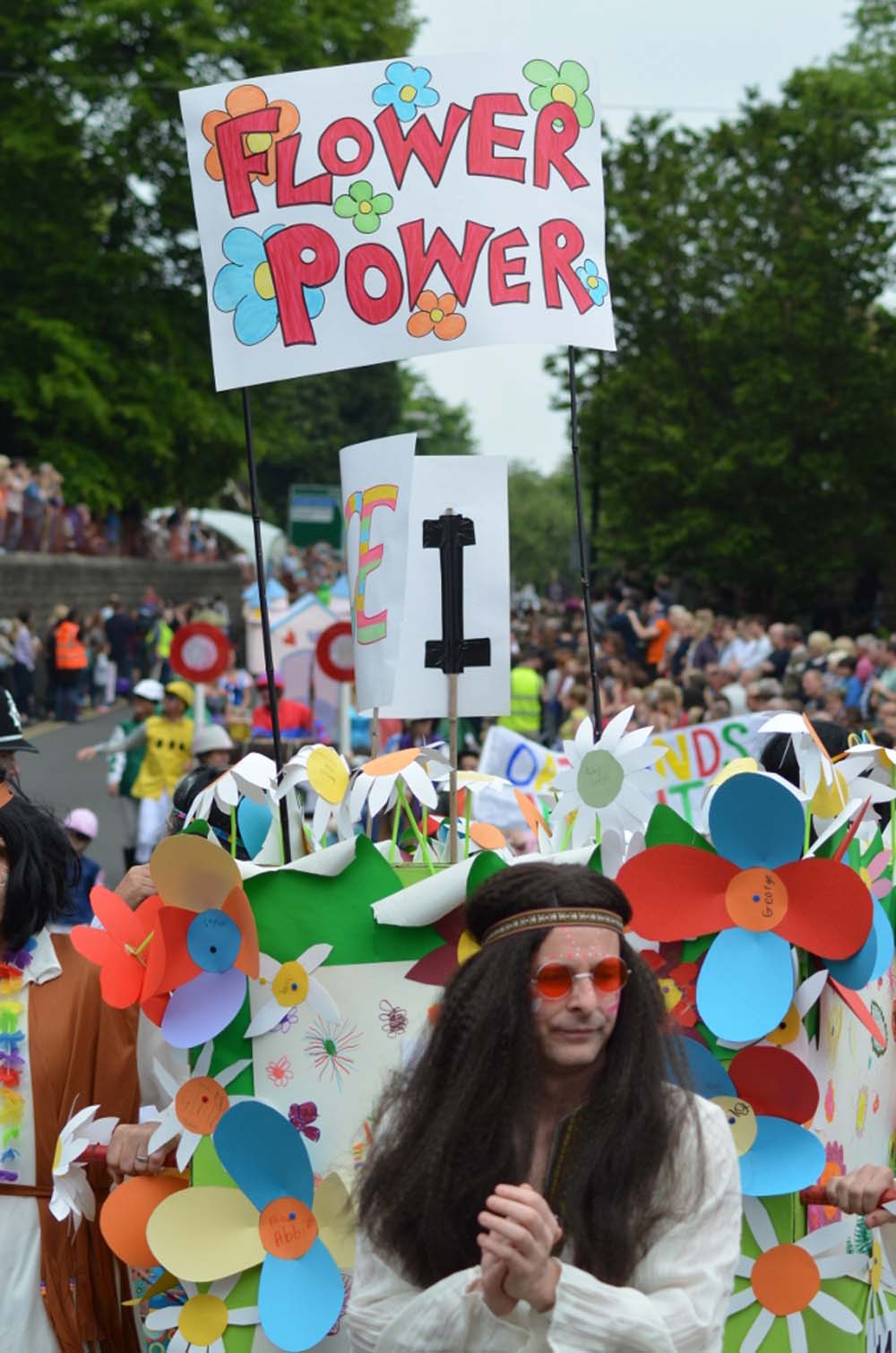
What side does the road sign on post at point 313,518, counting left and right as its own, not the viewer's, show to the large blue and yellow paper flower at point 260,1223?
front

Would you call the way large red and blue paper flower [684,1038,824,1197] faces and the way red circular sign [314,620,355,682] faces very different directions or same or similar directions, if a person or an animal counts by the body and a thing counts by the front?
same or similar directions

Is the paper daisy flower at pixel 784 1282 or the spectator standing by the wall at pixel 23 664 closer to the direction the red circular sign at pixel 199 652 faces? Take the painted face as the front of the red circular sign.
the paper daisy flower

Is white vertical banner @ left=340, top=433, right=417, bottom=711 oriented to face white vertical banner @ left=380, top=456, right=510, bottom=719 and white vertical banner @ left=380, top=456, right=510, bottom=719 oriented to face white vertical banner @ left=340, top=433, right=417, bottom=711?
no

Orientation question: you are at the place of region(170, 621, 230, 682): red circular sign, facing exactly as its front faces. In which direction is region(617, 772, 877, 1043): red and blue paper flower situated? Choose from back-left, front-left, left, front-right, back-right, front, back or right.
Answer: front

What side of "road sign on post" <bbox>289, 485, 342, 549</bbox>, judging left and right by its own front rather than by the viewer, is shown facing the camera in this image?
front

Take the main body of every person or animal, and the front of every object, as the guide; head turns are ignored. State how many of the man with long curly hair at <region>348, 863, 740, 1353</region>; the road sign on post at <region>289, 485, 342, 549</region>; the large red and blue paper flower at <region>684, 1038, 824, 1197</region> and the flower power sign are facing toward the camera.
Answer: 4

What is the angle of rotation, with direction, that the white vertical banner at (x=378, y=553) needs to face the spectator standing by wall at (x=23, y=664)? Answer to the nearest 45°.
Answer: approximately 135° to its right

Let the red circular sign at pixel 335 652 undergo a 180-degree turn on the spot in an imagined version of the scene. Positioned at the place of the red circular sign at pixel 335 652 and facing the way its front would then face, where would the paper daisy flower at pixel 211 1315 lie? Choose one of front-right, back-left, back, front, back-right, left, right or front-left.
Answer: back

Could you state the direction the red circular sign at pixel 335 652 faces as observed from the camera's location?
facing the viewer

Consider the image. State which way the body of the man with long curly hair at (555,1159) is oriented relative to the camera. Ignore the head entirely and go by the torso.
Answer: toward the camera

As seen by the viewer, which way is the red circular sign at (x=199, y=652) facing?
toward the camera

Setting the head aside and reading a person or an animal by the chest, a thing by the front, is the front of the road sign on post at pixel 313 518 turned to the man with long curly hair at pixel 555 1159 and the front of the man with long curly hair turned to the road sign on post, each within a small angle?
no

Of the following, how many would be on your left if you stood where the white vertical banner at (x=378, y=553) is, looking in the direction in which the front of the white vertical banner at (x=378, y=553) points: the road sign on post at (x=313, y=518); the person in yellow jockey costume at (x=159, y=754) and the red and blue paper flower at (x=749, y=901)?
1

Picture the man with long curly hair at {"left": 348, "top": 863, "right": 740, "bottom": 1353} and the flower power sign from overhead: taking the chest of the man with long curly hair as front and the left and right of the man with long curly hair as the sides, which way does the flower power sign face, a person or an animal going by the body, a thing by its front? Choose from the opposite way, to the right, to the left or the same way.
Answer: the same way

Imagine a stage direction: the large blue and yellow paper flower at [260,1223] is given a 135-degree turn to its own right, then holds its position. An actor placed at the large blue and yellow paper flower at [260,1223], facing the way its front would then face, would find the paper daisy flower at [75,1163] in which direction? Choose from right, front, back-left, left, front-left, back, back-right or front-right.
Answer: front
